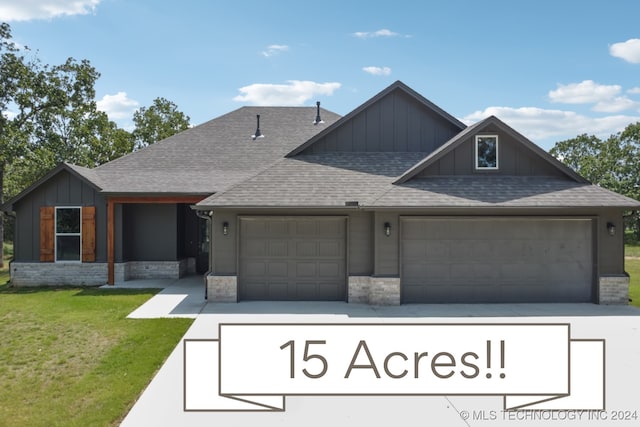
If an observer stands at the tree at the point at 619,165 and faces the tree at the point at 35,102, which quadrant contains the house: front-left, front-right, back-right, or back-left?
front-left

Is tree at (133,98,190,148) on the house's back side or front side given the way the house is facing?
on the back side

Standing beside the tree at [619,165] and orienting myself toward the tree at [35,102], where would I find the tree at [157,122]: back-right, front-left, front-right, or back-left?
front-right

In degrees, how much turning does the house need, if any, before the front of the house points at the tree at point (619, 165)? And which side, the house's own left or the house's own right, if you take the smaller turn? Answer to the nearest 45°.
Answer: approximately 135° to the house's own left

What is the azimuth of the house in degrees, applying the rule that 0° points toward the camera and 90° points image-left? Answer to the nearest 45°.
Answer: approximately 0°

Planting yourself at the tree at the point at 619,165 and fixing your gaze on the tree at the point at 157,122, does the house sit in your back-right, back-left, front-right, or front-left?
front-left
